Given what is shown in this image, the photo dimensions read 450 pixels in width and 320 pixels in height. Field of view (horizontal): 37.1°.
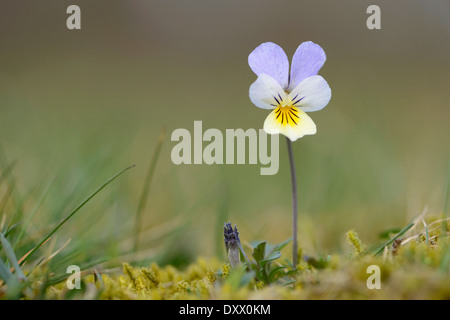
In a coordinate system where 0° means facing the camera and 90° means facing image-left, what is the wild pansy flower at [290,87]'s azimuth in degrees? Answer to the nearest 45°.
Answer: approximately 0°
